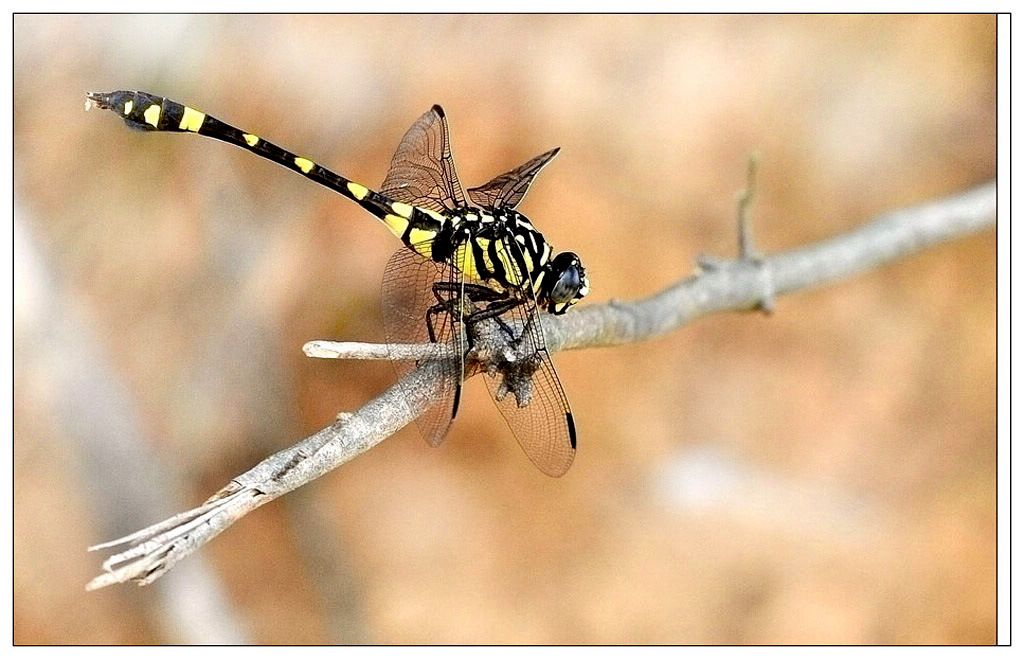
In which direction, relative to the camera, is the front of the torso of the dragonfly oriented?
to the viewer's right
